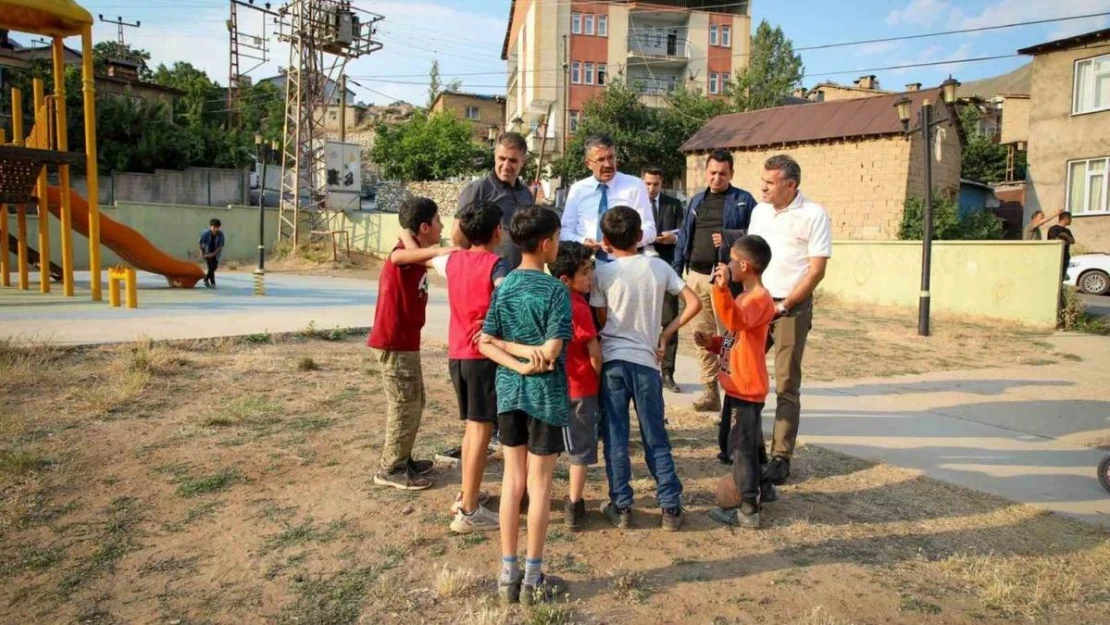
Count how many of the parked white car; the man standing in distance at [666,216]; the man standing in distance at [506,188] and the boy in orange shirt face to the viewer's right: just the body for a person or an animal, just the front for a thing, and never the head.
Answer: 0

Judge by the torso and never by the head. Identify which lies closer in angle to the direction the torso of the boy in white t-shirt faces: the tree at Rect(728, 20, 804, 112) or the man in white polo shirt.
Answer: the tree

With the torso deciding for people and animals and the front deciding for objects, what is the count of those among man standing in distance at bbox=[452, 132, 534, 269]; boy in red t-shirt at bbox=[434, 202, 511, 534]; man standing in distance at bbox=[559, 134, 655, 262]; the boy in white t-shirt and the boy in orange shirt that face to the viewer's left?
1

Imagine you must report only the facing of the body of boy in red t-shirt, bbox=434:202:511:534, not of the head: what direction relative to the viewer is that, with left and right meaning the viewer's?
facing away from the viewer and to the right of the viewer

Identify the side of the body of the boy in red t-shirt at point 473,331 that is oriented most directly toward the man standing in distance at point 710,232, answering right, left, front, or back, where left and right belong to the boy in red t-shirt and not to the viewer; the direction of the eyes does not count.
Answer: front

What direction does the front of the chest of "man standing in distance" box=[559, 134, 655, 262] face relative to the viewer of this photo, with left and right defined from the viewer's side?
facing the viewer

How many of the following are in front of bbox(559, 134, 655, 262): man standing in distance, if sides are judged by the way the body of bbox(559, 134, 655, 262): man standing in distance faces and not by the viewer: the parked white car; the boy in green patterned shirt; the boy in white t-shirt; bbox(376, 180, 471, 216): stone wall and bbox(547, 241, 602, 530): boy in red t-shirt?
3

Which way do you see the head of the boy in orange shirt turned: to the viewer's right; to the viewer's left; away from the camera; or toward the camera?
to the viewer's left

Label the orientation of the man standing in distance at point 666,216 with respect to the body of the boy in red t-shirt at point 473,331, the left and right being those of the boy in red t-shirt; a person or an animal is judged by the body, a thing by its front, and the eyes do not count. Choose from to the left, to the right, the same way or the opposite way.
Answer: the opposite way

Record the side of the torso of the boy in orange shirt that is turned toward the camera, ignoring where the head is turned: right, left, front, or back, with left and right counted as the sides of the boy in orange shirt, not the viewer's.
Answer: left

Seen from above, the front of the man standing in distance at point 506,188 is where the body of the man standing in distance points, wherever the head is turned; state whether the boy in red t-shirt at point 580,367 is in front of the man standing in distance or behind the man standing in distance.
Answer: in front

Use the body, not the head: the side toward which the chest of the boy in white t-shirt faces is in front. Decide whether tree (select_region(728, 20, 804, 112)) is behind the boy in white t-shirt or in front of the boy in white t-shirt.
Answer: in front

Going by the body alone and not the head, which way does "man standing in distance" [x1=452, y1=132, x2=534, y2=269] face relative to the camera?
toward the camera

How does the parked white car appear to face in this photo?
to the viewer's left

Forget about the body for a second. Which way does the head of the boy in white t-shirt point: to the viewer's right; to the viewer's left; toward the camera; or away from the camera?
away from the camera

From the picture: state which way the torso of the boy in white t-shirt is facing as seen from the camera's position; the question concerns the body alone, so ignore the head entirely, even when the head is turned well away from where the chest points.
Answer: away from the camera

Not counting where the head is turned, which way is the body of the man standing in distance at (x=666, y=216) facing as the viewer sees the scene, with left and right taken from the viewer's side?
facing the viewer and to the left of the viewer

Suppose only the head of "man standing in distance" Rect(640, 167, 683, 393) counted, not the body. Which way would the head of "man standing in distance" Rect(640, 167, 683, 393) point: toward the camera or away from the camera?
toward the camera
